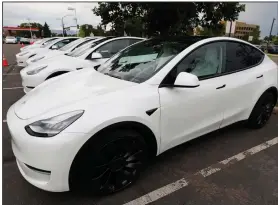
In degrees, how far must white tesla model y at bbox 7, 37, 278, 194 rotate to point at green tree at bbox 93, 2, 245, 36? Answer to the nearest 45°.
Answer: approximately 135° to its right

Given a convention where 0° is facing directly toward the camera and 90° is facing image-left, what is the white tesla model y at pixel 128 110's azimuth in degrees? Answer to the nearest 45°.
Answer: approximately 45°
